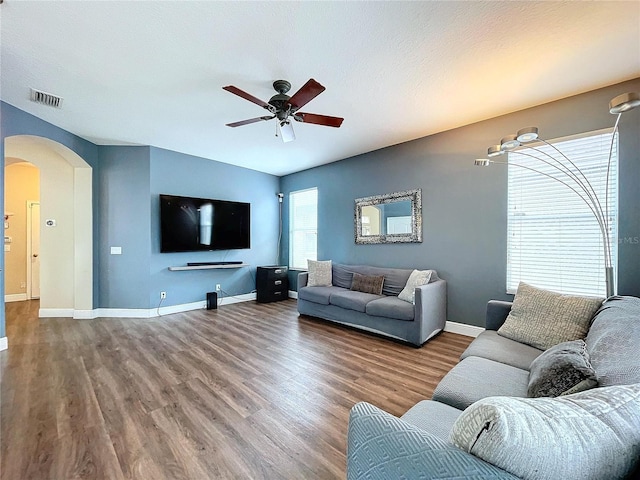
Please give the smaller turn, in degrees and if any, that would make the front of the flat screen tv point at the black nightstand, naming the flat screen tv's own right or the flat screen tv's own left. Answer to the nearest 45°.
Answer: approximately 45° to the flat screen tv's own left

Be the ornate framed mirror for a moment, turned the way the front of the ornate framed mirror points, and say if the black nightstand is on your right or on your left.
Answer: on your right

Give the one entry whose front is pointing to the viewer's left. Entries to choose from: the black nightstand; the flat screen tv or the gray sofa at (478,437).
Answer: the gray sofa

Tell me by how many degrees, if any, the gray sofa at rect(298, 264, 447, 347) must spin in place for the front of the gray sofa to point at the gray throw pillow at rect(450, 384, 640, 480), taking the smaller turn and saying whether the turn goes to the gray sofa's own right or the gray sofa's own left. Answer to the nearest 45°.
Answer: approximately 45° to the gray sofa's own left

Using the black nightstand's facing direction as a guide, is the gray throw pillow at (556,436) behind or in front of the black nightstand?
in front

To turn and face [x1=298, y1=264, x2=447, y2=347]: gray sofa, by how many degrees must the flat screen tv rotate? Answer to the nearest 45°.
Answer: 0° — it already faces it

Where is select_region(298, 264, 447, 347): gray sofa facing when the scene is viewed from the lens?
facing the viewer and to the left of the viewer

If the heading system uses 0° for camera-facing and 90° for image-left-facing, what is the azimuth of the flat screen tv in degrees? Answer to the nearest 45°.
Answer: approximately 315°

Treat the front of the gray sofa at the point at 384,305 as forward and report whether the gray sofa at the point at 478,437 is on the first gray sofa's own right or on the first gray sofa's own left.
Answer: on the first gray sofa's own left

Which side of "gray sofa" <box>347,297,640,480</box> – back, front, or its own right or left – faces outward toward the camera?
left

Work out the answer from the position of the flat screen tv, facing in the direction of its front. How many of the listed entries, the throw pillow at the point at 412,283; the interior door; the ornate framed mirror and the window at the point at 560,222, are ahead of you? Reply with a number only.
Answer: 3

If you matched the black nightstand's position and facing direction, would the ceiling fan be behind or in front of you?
in front

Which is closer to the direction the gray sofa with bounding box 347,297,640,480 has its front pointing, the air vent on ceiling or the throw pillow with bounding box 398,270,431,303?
the air vent on ceiling

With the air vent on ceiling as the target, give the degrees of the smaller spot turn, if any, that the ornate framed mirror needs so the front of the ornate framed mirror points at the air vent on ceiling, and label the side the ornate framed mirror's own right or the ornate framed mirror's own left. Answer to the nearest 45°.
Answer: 0° — it already faces it

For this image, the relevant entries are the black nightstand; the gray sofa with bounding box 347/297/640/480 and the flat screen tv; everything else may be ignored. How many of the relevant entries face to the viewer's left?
1
